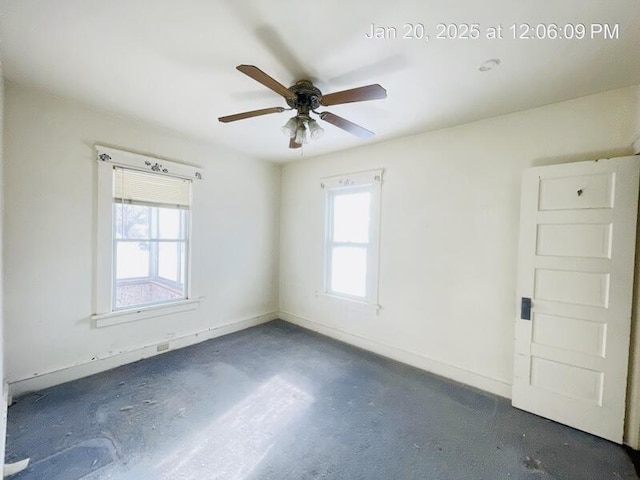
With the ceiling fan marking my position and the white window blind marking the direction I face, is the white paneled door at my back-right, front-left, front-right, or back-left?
back-right

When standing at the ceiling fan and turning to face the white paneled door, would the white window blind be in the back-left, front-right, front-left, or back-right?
back-left

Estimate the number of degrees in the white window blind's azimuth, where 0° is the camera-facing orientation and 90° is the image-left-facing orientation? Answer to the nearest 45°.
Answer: approximately 315°

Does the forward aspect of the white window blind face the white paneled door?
yes
